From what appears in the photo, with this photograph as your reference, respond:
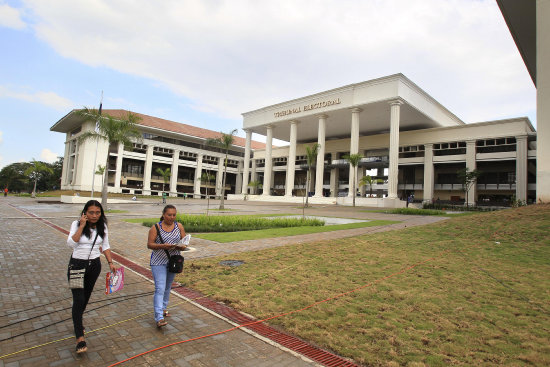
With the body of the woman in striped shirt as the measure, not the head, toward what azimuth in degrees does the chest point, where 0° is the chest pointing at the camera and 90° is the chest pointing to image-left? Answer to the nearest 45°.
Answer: approximately 315°

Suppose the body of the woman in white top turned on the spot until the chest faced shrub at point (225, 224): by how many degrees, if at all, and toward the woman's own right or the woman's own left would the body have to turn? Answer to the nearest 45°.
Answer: approximately 135° to the woman's own left

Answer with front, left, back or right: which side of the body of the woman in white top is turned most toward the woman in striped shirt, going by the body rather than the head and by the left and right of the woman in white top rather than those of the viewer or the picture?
left

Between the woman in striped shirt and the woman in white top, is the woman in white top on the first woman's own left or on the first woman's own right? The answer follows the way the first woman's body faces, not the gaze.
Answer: on the first woman's own right

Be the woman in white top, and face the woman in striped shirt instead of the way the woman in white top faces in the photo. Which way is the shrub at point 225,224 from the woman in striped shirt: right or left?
left
